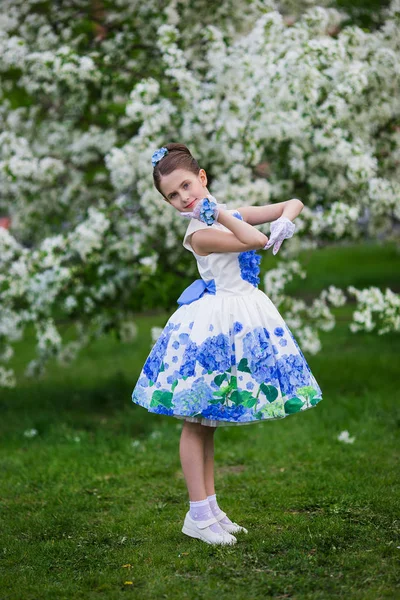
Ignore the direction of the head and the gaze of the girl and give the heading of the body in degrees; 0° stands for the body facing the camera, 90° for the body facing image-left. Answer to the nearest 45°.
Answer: approximately 270°
